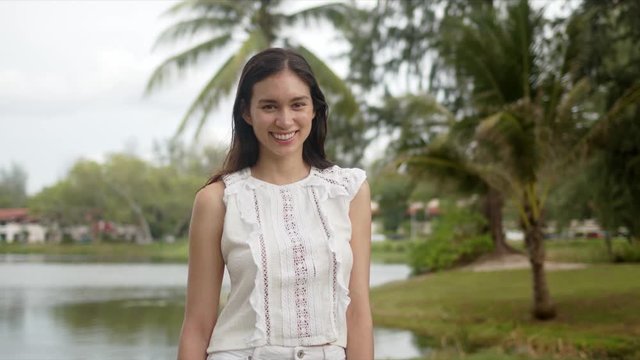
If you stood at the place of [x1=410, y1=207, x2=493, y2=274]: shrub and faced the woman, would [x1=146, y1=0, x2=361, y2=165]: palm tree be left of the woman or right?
right

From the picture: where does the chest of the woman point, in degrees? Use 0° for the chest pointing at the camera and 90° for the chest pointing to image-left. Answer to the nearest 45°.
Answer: approximately 0°

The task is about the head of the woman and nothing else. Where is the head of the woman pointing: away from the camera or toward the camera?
toward the camera

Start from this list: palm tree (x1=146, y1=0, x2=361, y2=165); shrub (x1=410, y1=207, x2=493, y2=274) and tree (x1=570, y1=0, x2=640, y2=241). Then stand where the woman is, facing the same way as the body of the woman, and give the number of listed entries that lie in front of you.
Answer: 0

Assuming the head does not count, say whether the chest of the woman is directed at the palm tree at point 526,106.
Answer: no

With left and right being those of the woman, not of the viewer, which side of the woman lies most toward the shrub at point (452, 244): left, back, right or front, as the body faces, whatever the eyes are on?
back

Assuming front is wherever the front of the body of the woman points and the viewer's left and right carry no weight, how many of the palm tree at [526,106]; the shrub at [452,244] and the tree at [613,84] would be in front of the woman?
0

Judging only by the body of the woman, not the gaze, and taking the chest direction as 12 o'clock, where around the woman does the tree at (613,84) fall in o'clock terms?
The tree is roughly at 7 o'clock from the woman.

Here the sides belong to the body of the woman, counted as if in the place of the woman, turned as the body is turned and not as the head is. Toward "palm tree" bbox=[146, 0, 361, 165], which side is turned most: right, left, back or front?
back

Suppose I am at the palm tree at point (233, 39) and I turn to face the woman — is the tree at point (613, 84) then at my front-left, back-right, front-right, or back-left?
front-left
